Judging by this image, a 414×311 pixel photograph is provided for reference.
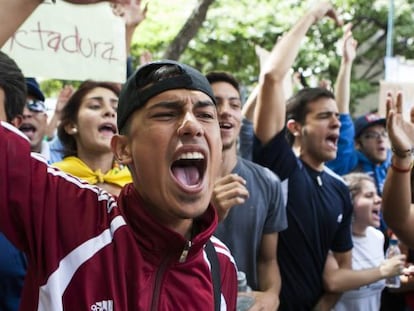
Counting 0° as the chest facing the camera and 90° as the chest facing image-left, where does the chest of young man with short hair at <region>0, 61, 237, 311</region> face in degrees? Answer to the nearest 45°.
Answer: approximately 315°

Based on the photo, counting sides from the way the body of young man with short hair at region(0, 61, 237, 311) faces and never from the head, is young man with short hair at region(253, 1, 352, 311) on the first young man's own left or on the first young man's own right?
on the first young man's own left

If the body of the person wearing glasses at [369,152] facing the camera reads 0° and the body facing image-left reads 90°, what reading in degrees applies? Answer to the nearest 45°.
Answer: approximately 315°

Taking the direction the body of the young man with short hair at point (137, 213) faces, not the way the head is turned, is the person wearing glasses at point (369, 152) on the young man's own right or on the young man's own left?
on the young man's own left

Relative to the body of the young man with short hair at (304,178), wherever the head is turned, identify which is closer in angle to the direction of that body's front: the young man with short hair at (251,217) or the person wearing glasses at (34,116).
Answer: the young man with short hair

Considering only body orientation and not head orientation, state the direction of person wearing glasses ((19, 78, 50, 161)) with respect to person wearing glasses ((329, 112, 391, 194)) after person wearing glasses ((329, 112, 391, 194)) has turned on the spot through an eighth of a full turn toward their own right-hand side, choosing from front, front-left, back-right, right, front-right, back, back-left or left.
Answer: front-right

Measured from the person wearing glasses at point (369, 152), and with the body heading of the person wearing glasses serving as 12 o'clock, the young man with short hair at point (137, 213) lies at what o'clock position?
The young man with short hair is roughly at 2 o'clock from the person wearing glasses.

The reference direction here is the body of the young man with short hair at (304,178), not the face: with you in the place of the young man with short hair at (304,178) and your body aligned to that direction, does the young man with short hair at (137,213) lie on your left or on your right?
on your right

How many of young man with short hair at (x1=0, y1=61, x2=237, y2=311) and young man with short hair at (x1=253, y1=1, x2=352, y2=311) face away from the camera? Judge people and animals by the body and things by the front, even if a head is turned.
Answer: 0

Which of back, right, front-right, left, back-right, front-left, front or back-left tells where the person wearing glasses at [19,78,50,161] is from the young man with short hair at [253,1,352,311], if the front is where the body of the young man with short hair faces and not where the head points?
back-right

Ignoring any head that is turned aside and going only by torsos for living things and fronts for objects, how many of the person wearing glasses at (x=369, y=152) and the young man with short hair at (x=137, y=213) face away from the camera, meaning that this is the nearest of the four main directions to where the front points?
0

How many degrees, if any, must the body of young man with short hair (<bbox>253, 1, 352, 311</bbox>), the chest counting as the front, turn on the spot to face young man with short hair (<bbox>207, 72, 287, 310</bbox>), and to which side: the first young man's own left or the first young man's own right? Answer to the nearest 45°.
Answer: approximately 90° to the first young man's own right
